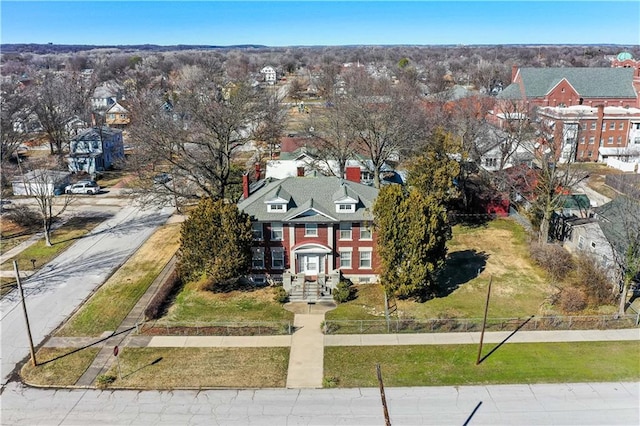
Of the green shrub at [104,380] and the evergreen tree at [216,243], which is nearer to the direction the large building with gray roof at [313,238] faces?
the green shrub

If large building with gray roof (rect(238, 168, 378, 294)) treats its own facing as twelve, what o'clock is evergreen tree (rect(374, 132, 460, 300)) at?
The evergreen tree is roughly at 10 o'clock from the large building with gray roof.

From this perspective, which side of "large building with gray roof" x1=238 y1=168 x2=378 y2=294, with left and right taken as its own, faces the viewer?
front

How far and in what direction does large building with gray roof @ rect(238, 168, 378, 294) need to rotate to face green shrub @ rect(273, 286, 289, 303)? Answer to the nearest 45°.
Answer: approximately 45° to its right

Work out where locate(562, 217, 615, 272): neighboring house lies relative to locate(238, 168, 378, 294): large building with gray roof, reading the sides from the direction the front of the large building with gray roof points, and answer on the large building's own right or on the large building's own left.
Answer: on the large building's own left

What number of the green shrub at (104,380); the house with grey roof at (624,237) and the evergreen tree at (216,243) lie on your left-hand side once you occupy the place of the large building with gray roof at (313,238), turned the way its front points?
1

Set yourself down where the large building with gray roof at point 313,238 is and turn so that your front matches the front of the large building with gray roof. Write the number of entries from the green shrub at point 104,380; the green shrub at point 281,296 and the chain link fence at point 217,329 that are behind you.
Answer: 0

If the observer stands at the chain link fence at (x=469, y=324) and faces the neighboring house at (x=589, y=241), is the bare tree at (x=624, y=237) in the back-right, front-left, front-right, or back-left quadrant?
front-right

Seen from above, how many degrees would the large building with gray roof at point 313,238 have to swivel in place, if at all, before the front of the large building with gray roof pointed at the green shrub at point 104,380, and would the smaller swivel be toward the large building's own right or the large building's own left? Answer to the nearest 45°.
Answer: approximately 45° to the large building's own right

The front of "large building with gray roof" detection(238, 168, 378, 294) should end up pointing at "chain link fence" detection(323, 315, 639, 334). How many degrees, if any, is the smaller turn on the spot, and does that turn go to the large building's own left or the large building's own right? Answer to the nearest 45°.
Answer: approximately 45° to the large building's own left

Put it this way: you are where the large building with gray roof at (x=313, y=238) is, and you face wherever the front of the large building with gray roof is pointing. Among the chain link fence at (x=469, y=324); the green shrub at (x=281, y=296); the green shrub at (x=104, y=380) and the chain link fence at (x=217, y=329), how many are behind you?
0

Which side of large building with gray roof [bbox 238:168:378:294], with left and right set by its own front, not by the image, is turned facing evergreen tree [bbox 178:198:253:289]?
right

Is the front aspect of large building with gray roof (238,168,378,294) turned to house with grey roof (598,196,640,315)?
no
